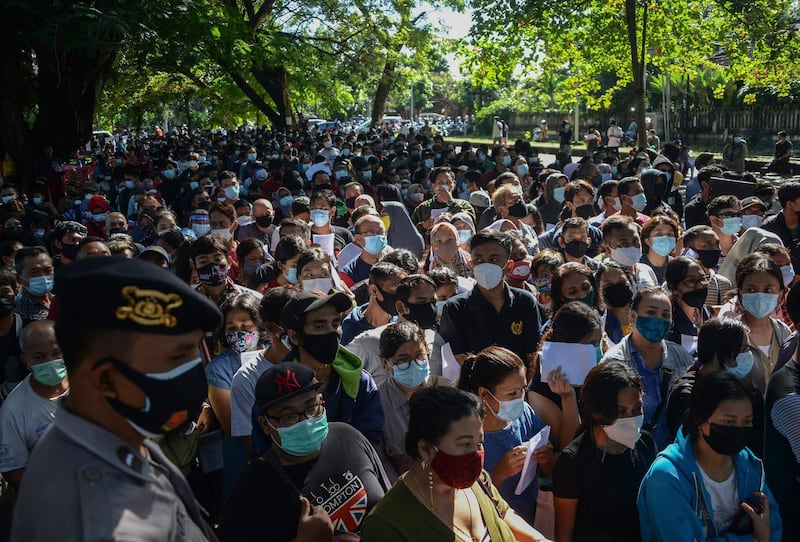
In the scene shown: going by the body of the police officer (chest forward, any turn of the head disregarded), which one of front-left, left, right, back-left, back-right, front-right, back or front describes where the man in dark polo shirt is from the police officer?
front-left

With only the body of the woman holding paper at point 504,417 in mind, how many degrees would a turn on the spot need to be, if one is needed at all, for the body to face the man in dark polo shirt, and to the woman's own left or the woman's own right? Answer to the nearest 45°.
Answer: approximately 135° to the woman's own left

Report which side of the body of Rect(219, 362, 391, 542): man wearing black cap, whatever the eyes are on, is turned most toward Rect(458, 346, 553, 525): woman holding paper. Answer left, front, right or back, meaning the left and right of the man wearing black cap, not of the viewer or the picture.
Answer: left

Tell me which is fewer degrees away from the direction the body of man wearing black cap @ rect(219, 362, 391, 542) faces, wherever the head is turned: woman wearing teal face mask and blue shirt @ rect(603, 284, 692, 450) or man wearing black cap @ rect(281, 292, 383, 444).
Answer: the woman wearing teal face mask and blue shirt

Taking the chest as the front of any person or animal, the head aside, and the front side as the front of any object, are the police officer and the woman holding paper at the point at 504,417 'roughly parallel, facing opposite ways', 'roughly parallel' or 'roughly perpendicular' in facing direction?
roughly perpendicular

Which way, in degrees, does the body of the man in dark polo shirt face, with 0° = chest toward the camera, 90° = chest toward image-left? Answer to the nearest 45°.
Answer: approximately 0°

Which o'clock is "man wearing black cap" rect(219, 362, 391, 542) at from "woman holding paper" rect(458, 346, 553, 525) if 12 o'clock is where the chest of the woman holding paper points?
The man wearing black cap is roughly at 3 o'clock from the woman holding paper.

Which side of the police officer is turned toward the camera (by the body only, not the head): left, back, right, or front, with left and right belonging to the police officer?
right

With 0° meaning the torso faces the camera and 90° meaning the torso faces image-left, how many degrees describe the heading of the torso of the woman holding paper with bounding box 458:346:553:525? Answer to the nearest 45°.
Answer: approximately 315°

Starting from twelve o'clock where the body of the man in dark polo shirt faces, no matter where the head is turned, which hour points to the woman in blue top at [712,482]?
The woman in blue top is roughly at 11 o'clock from the man in dark polo shirt.

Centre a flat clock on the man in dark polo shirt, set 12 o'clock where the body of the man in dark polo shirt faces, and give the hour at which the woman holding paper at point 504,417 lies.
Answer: The woman holding paper is roughly at 12 o'clock from the man in dark polo shirt.

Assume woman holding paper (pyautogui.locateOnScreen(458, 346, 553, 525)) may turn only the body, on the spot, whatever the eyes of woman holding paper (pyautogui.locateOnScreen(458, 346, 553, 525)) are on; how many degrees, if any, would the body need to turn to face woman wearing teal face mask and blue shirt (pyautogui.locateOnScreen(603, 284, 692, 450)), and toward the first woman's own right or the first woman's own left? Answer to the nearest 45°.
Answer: approximately 90° to the first woman's own left

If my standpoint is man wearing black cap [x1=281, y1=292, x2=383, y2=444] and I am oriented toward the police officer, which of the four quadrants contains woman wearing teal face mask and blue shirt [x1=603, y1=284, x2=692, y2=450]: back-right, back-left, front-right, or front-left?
back-left

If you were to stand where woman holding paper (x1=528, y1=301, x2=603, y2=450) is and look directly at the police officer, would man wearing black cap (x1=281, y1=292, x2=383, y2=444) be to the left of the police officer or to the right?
right

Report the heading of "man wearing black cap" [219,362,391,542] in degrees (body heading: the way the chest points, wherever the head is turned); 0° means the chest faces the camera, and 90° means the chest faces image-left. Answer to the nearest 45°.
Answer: approximately 315°
